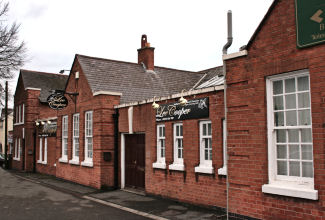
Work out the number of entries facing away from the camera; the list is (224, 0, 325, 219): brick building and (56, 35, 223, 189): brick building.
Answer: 0

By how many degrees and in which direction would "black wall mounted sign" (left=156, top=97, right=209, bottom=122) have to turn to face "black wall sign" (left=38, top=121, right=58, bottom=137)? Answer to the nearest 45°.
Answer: approximately 90° to its right

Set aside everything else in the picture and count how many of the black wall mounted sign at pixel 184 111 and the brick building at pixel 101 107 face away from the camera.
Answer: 0

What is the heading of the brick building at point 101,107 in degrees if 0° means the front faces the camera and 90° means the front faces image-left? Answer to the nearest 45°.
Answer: approximately 45°

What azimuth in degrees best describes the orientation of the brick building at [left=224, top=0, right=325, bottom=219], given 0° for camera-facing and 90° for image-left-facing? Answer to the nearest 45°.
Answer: approximately 45°

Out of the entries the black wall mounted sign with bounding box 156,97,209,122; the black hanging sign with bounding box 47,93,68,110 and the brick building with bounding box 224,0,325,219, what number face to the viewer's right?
0

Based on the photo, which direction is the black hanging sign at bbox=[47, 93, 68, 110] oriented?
toward the camera
